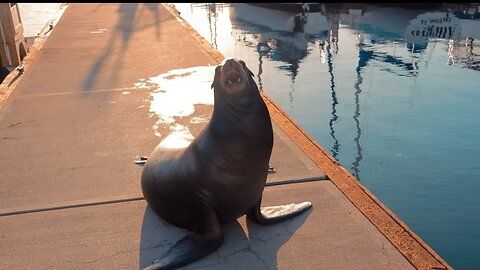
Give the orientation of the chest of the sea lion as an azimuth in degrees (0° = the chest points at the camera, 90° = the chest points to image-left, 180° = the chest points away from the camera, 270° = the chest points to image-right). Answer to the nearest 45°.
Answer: approximately 315°

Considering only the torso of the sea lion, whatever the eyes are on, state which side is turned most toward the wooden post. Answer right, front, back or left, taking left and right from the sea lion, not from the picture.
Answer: back
